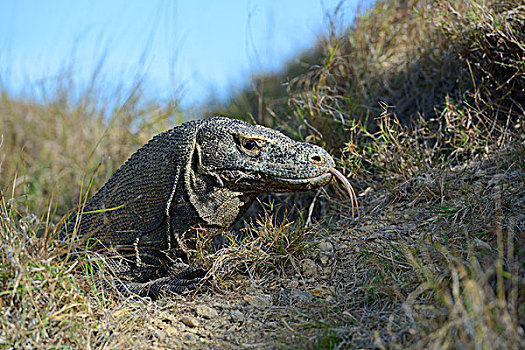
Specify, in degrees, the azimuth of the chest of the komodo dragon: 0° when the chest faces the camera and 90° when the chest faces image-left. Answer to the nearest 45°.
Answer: approximately 270°

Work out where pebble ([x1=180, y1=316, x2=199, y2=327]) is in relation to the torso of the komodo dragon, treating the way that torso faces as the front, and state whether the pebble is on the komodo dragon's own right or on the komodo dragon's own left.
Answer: on the komodo dragon's own right

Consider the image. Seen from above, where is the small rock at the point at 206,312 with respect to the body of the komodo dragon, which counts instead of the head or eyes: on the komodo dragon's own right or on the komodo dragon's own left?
on the komodo dragon's own right

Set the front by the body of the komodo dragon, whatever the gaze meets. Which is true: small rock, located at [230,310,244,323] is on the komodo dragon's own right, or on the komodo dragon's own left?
on the komodo dragon's own right
